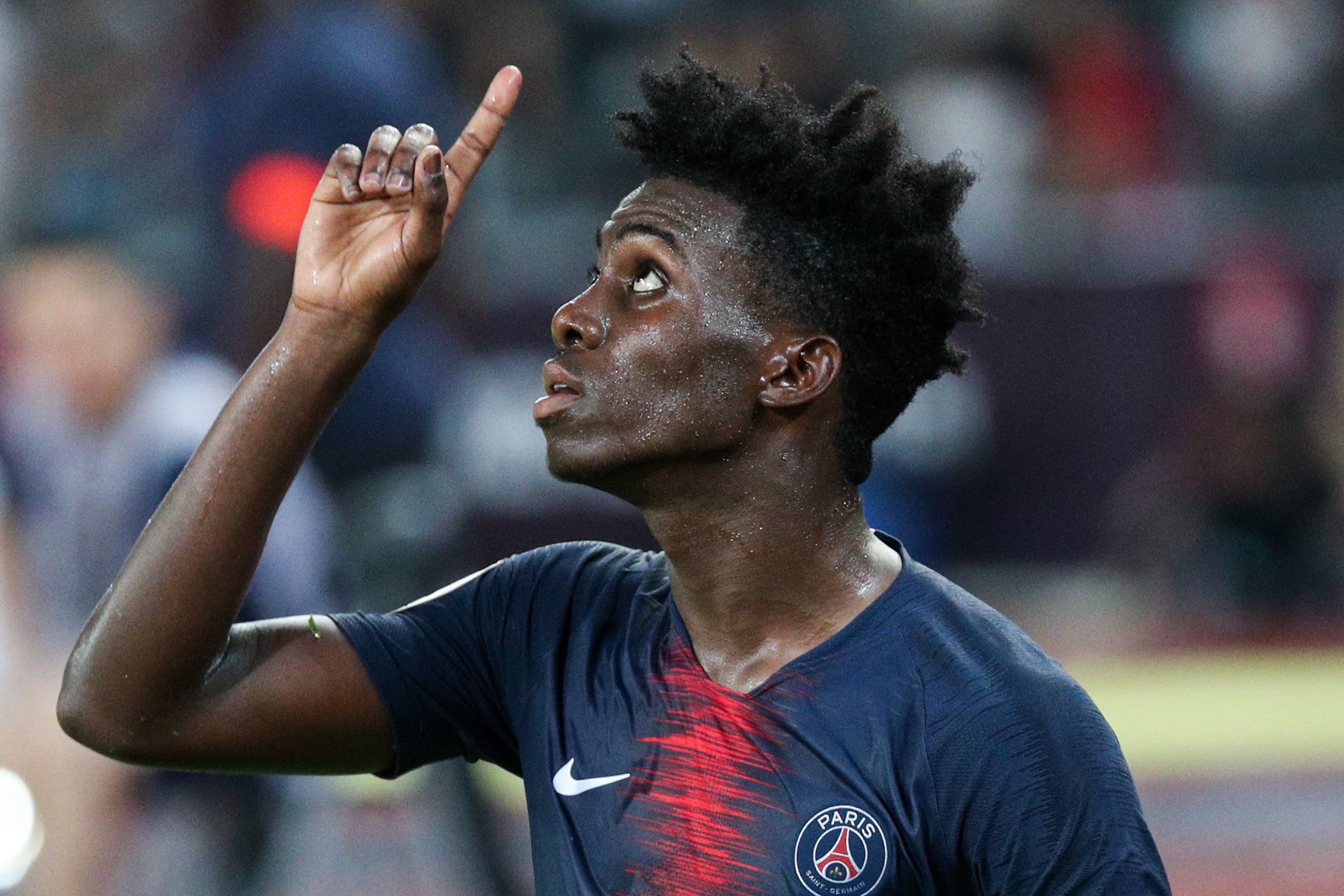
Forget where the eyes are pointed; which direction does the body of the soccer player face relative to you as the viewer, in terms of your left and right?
facing the viewer and to the left of the viewer
